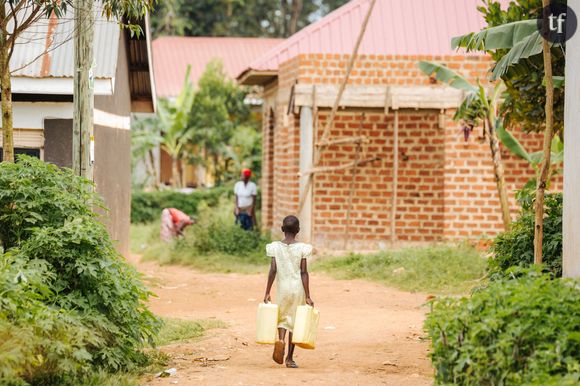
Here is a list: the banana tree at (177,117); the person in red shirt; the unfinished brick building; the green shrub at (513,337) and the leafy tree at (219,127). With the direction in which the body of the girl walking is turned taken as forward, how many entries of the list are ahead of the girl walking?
4

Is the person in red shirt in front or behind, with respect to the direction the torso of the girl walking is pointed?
in front

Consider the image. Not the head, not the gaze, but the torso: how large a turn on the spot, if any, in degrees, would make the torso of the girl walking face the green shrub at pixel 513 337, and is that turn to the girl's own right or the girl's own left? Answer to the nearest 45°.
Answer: approximately 135° to the girl's own right

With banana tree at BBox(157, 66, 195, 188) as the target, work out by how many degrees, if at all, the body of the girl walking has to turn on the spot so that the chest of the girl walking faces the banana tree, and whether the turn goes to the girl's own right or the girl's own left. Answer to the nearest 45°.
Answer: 0° — they already face it

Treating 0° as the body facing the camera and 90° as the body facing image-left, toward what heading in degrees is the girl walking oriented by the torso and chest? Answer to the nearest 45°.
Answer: approximately 180°

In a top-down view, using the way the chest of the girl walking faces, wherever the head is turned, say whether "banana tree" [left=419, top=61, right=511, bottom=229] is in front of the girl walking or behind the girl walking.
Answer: in front

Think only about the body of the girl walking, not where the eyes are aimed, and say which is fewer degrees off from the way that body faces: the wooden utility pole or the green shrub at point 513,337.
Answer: the wooden utility pole

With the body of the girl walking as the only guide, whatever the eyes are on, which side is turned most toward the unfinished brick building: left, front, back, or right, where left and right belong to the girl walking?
front

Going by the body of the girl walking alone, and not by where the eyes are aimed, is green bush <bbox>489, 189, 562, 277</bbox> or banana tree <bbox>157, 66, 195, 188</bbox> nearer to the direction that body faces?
the banana tree

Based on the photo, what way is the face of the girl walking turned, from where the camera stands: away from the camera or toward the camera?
away from the camera

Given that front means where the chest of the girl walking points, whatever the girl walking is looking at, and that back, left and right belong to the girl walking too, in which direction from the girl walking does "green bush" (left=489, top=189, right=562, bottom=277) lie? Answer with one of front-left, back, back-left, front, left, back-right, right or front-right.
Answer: right

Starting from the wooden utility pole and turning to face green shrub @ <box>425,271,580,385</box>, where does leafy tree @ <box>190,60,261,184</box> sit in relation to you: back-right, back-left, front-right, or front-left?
back-left
